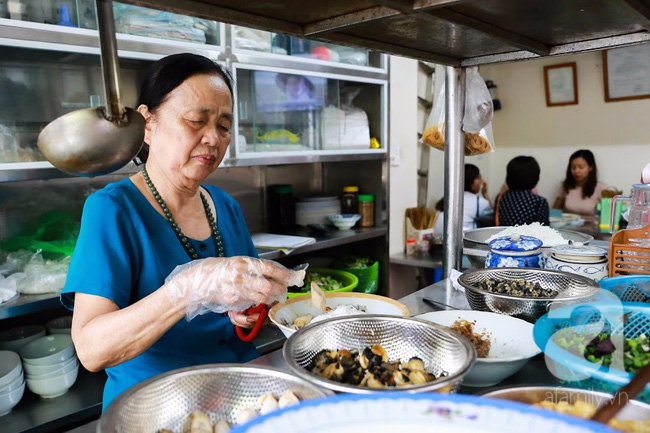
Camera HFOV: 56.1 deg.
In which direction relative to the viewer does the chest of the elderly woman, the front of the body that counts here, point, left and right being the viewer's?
facing the viewer and to the right of the viewer

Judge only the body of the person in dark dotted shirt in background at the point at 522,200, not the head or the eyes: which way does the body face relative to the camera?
away from the camera

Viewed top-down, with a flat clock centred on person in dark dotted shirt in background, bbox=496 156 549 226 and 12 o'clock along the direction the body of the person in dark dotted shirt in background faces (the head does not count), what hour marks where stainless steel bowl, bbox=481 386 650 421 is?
The stainless steel bowl is roughly at 6 o'clock from the person in dark dotted shirt in background.

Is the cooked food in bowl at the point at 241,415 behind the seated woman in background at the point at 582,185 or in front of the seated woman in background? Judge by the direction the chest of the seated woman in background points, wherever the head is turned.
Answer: in front

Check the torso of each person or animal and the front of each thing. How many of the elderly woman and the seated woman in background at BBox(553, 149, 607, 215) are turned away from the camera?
0

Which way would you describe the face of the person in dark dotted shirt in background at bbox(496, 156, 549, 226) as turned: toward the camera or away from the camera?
away from the camera

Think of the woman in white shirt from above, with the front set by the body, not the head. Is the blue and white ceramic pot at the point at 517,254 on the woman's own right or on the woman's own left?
on the woman's own right

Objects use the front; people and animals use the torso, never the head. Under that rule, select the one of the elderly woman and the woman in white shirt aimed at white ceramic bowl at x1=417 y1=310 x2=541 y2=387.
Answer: the elderly woman

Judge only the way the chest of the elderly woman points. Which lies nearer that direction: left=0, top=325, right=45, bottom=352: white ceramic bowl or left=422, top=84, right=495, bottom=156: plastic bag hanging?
the plastic bag hanging

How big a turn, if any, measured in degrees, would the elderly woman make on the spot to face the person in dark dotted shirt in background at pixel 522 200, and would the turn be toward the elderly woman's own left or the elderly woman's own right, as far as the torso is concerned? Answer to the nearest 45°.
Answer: approximately 90° to the elderly woman's own left

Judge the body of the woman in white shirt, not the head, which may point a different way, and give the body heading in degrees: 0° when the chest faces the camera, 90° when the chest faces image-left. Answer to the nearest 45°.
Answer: approximately 270°

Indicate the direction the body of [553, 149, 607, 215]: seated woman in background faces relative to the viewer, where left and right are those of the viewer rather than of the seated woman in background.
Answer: facing the viewer and to the left of the viewer
